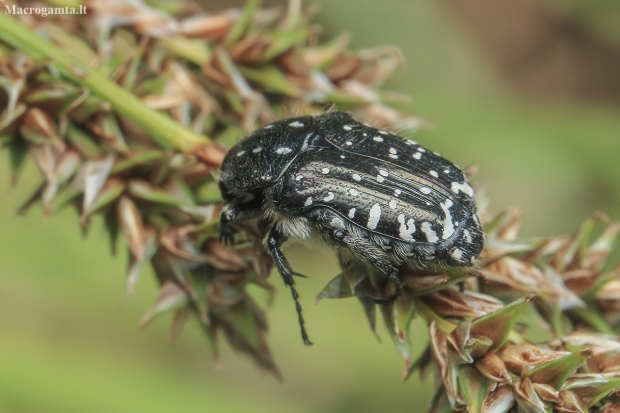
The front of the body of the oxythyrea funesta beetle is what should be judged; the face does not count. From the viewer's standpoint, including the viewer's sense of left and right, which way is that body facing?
facing to the left of the viewer
